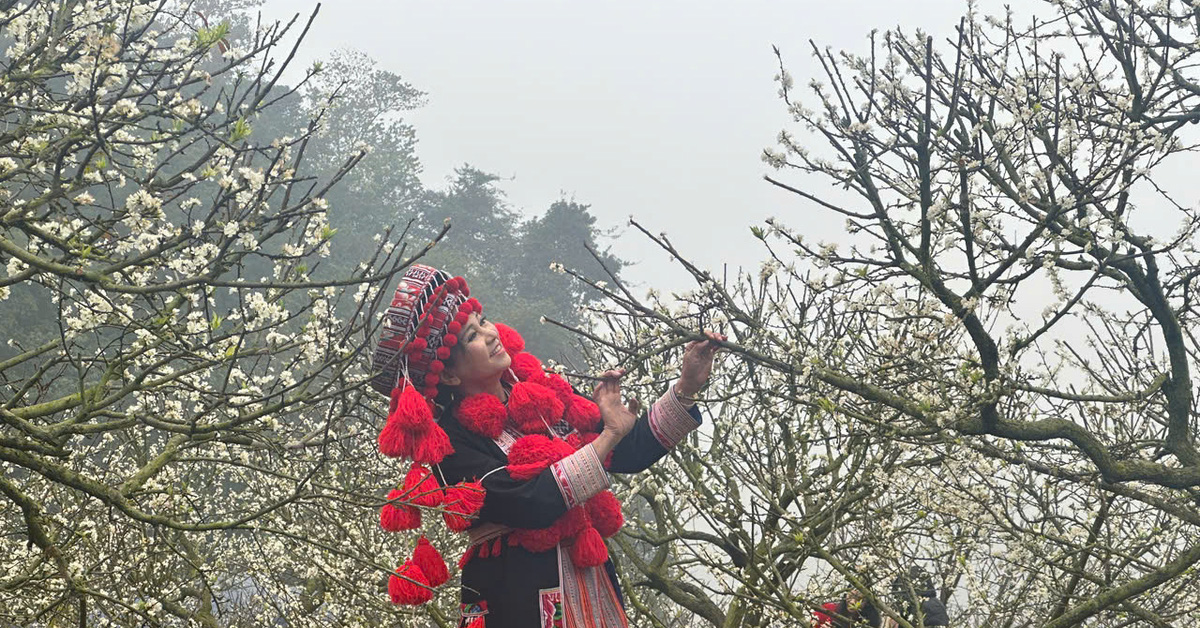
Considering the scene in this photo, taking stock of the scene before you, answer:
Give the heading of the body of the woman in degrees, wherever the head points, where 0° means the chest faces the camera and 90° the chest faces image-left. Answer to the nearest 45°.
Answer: approximately 315°
